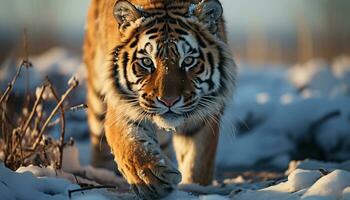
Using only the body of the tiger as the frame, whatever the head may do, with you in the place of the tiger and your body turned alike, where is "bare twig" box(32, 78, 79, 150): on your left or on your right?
on your right

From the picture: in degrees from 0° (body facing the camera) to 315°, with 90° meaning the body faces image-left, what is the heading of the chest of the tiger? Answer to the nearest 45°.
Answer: approximately 0°
